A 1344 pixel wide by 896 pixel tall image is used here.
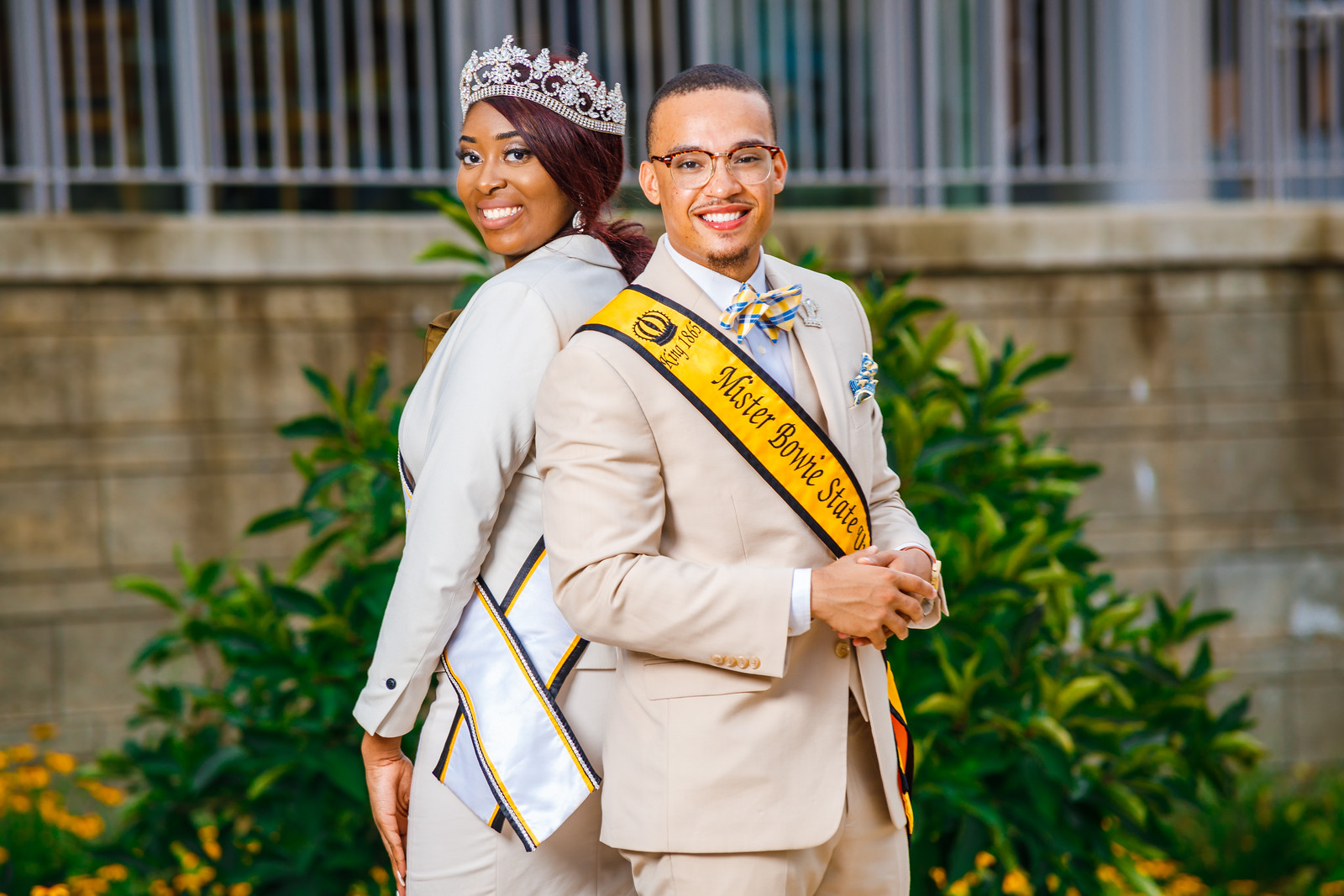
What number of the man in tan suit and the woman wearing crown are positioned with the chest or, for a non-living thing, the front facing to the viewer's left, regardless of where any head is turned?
1

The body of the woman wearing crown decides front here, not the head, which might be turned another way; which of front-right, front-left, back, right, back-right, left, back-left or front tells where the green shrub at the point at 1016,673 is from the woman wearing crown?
back-right

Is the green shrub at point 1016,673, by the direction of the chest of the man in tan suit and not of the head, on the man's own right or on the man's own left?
on the man's own left

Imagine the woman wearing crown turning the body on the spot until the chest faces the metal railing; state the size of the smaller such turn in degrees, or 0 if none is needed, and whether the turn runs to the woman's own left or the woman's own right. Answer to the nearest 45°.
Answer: approximately 90° to the woman's own right

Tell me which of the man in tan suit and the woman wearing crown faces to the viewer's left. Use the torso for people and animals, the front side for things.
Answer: the woman wearing crown

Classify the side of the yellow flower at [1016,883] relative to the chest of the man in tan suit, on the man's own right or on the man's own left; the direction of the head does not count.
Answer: on the man's own left

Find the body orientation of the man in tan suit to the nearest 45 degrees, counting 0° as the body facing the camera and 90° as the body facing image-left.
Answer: approximately 315°

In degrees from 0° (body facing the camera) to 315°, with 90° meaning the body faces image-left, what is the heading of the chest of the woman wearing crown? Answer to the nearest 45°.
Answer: approximately 90°
